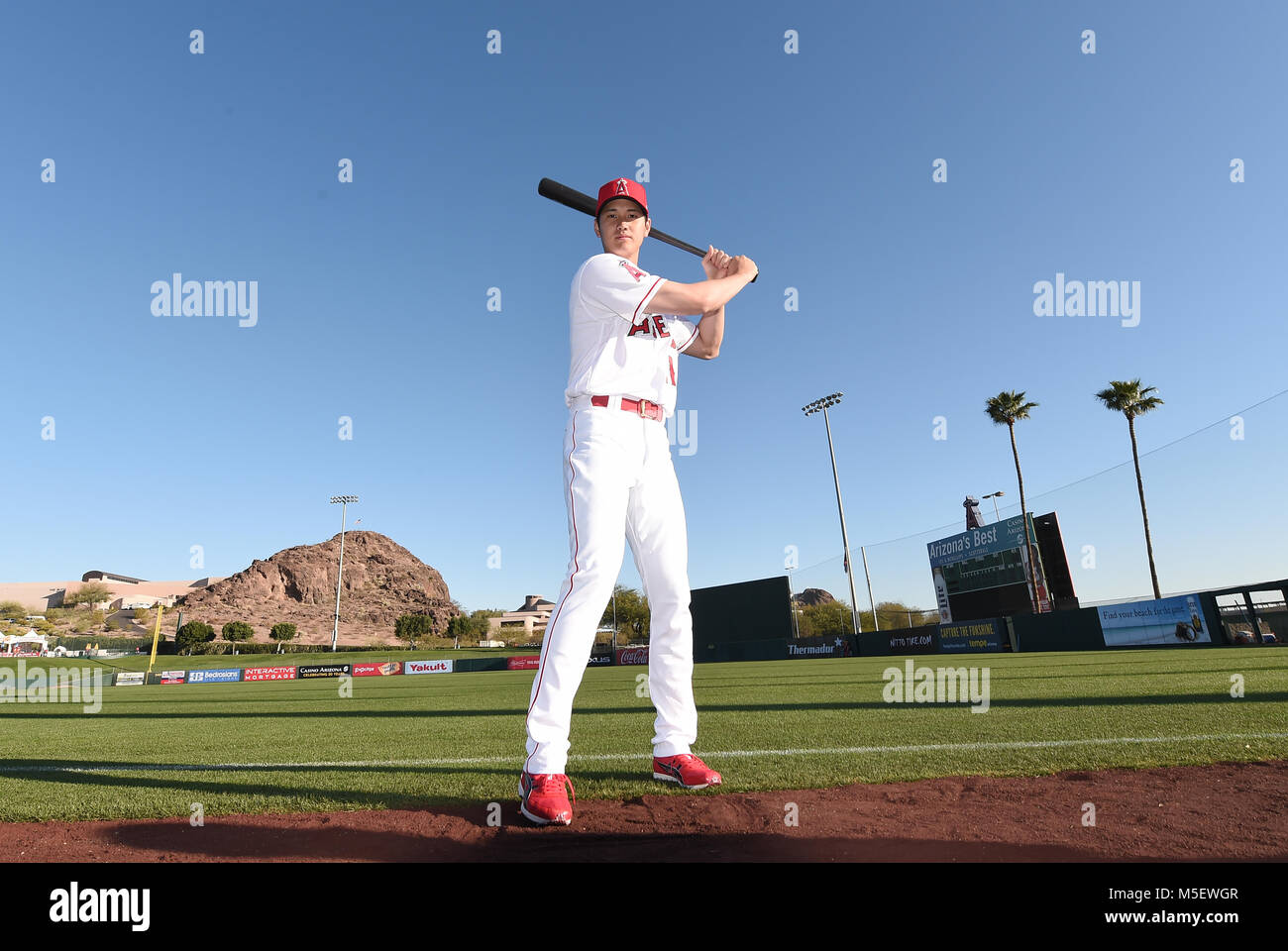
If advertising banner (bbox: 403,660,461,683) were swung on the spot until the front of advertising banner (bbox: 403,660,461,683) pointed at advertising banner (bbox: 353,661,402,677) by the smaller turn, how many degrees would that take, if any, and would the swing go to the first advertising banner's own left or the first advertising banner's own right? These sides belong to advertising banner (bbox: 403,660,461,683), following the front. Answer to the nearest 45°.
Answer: approximately 90° to the first advertising banner's own right

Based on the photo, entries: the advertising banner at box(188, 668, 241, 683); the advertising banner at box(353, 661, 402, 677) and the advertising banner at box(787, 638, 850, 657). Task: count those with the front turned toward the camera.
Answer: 3

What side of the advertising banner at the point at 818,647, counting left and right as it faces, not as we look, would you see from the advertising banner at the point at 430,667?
right

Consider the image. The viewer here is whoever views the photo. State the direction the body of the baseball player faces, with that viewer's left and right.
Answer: facing the viewer and to the right of the viewer

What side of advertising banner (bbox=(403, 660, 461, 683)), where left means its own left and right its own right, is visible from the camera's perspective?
front

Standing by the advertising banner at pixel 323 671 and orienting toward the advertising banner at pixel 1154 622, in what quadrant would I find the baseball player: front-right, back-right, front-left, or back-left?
front-right

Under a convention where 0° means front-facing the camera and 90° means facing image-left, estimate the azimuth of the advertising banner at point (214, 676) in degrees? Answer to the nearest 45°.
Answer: approximately 0°

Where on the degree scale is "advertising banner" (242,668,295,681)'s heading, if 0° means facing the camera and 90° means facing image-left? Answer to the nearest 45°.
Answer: approximately 0°

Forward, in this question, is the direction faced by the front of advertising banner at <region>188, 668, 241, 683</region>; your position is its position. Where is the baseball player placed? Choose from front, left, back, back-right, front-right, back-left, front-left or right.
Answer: front

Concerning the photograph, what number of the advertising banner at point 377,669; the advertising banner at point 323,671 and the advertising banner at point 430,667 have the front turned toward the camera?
3

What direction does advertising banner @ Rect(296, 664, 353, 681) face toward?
toward the camera

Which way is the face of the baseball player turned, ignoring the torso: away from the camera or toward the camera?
toward the camera

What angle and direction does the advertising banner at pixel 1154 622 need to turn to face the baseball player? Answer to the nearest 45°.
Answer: approximately 45° to its left

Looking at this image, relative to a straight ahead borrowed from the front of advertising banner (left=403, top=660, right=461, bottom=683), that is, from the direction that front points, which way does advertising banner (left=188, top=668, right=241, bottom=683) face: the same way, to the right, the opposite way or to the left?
the same way

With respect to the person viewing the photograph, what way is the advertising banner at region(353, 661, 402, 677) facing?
facing the viewer

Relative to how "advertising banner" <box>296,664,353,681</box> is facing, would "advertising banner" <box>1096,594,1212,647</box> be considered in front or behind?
in front
